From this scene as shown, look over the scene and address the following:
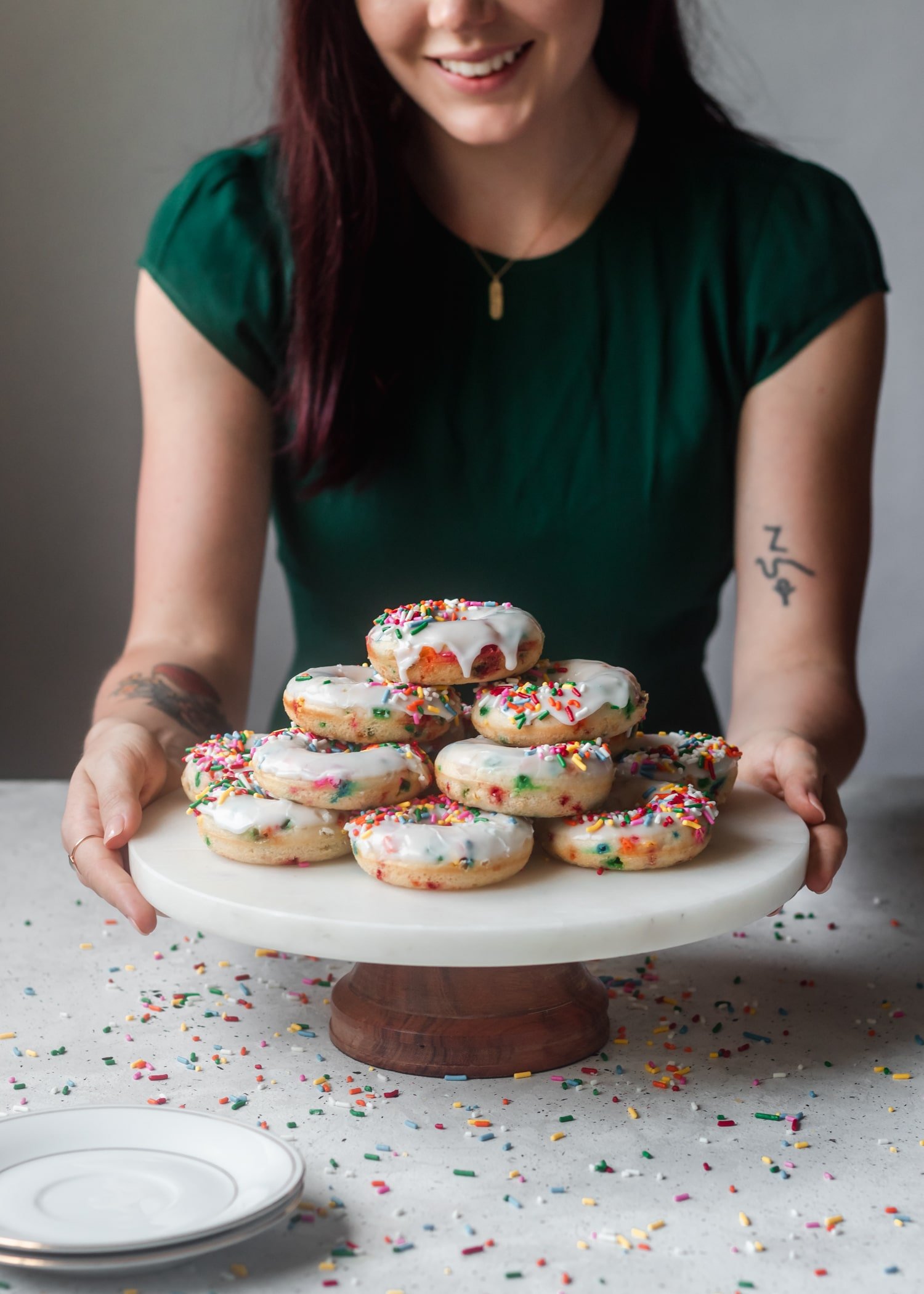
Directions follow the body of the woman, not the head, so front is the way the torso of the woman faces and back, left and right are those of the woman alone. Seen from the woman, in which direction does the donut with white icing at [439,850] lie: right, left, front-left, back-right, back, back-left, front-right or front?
front

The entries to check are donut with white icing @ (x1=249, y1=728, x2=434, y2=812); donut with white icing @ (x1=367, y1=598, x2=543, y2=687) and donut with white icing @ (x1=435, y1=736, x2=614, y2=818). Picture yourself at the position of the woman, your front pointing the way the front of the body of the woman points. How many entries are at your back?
0

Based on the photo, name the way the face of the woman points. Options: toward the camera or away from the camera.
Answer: toward the camera

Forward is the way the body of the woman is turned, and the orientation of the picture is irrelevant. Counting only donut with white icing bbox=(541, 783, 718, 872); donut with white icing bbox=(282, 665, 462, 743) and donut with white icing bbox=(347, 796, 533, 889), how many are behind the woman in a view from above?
0

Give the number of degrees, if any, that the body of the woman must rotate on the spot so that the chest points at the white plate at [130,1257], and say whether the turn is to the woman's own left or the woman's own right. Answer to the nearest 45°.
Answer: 0° — they already face it

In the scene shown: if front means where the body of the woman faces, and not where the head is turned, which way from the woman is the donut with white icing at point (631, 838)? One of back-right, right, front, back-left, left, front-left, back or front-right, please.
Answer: front

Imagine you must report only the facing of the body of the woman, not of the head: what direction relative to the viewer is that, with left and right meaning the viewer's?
facing the viewer

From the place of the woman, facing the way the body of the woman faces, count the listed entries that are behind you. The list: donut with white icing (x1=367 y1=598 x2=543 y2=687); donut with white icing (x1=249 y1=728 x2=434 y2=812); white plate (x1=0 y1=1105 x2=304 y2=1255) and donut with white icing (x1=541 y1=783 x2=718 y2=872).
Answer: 0

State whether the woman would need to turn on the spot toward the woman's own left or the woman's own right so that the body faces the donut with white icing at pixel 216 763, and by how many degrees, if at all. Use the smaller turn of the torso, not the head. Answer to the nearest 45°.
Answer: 0° — they already face it

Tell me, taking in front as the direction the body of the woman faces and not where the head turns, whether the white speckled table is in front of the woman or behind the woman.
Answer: in front

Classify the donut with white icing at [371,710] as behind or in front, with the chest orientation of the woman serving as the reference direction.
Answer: in front

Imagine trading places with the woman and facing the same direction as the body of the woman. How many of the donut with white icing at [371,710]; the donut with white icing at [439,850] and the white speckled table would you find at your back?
0

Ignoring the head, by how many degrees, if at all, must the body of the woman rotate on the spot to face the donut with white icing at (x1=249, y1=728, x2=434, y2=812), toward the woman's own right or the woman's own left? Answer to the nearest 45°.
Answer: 0° — they already face it

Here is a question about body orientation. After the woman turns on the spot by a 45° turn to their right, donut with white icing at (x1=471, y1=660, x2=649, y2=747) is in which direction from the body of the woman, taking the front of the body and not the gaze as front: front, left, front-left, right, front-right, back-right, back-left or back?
front-left

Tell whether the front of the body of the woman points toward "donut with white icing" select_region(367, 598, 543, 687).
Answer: yes

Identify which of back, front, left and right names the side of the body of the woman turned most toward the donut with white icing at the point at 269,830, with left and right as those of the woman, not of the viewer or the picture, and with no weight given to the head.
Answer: front
